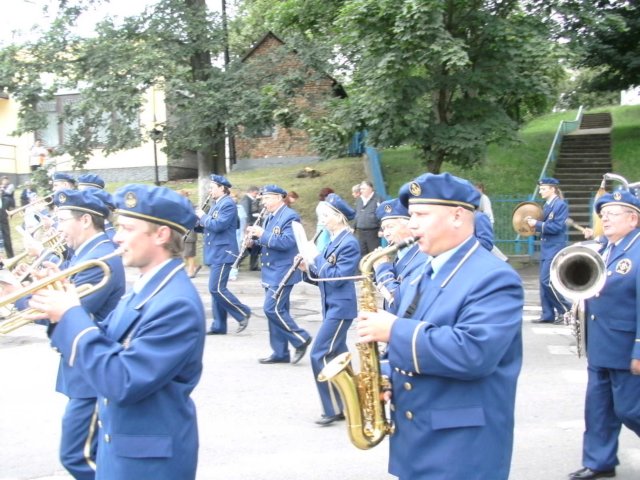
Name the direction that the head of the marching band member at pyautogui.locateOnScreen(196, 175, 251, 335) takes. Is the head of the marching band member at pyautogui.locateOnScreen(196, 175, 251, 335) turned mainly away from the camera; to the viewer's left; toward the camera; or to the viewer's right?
to the viewer's left

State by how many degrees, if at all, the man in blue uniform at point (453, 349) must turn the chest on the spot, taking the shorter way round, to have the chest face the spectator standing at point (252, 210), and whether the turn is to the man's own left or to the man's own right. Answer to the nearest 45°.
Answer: approximately 90° to the man's own right

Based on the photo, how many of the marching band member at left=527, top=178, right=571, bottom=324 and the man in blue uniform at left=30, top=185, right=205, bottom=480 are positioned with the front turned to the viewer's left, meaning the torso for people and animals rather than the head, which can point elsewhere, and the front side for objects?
2

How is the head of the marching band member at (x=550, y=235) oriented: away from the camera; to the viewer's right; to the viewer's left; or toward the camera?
to the viewer's left

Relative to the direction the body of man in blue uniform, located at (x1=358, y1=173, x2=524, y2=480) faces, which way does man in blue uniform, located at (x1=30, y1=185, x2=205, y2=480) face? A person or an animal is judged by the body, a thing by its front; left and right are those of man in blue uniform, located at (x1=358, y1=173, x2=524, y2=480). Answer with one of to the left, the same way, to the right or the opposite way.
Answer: the same way

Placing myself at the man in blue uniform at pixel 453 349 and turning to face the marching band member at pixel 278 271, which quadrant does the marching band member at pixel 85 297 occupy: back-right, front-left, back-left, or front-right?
front-left

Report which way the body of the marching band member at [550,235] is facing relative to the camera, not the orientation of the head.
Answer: to the viewer's left

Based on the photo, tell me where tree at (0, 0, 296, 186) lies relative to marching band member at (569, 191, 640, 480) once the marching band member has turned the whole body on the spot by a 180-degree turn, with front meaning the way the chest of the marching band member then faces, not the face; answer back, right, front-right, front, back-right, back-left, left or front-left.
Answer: left

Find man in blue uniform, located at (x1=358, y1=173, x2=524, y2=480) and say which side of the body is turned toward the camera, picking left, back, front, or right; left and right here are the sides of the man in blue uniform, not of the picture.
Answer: left

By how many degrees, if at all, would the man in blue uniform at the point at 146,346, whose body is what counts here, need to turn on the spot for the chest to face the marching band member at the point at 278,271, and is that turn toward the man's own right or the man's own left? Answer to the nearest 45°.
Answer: approximately 90° to the man's own right

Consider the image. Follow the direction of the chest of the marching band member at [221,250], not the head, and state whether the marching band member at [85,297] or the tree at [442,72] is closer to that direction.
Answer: the marching band member

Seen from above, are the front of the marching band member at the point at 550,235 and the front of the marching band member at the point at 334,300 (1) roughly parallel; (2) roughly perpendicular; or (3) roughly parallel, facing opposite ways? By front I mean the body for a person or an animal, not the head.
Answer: roughly parallel

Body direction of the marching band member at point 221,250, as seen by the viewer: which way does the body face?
to the viewer's left

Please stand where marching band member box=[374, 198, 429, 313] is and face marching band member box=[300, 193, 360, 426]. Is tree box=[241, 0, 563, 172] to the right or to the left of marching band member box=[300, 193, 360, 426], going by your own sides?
right

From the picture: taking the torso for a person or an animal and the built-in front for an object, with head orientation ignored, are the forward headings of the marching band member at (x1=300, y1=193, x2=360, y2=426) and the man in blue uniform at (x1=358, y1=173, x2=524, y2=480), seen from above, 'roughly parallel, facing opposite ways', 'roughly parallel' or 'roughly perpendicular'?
roughly parallel

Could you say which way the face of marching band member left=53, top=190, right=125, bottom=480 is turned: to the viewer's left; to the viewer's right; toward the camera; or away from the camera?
to the viewer's left

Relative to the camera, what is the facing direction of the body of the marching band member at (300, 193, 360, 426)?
to the viewer's left

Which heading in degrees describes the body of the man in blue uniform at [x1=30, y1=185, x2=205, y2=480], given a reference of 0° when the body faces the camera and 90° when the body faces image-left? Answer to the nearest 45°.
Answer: approximately 90°
